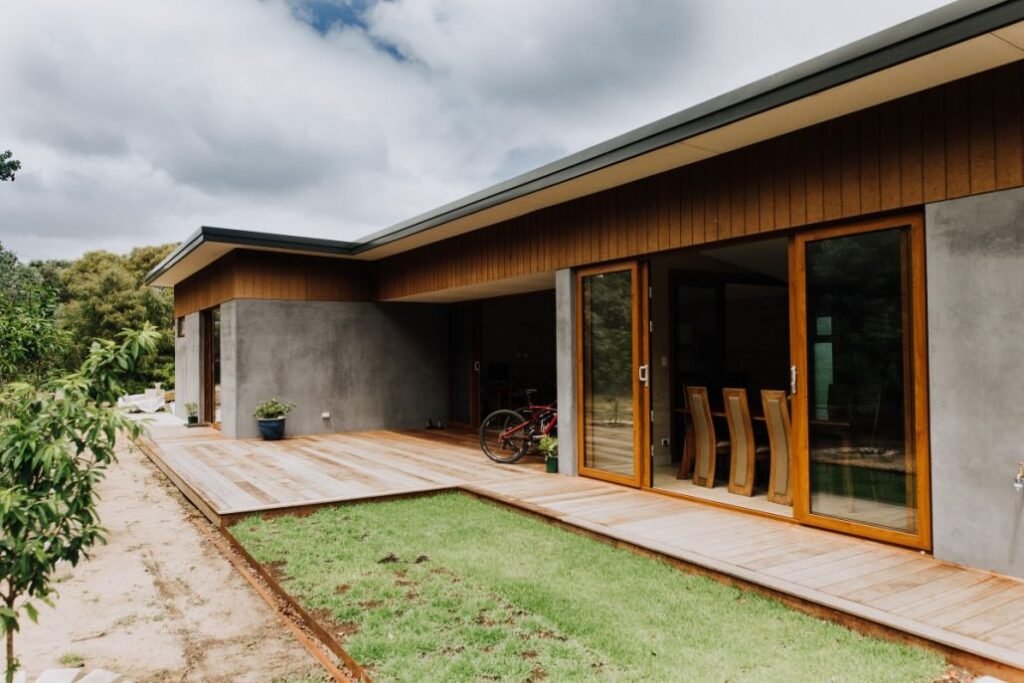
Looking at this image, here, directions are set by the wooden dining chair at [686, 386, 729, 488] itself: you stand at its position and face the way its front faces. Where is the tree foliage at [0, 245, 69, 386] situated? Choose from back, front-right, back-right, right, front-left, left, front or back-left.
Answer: left

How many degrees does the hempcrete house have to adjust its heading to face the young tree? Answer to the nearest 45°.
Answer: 0° — it already faces it

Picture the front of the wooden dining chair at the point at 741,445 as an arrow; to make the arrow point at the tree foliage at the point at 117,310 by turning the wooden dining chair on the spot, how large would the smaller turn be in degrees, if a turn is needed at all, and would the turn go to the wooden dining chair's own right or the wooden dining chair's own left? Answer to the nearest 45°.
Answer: approximately 90° to the wooden dining chair's own left

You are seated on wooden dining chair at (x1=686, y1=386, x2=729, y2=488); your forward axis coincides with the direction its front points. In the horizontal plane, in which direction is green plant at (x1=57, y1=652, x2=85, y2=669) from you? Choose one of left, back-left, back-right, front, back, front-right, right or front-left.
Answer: back

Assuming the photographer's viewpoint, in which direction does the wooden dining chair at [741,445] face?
facing away from the viewer and to the right of the viewer

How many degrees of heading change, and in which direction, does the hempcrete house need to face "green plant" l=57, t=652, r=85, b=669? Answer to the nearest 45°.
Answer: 0° — it already faces it

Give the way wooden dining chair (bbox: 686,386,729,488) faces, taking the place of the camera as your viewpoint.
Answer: facing away from the viewer and to the right of the viewer

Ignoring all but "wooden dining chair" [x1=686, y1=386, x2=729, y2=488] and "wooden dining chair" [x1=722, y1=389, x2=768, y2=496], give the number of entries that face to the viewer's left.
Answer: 0

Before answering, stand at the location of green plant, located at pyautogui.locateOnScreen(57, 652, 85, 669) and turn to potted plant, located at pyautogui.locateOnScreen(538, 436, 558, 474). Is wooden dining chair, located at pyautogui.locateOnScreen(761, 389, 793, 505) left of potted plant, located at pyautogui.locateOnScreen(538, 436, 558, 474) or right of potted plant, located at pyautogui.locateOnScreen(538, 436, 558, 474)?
right

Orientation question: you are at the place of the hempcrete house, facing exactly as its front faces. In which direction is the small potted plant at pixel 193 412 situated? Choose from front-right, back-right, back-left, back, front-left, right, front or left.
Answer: right

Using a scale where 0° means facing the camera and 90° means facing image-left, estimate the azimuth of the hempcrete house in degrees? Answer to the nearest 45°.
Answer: approximately 45°
